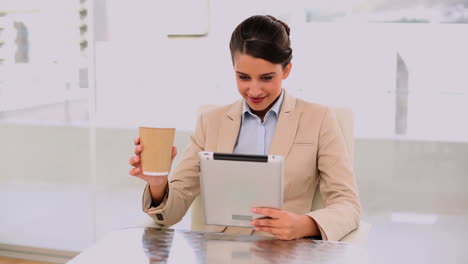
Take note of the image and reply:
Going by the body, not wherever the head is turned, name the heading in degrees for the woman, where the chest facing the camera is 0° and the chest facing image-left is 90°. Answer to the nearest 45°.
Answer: approximately 0°
